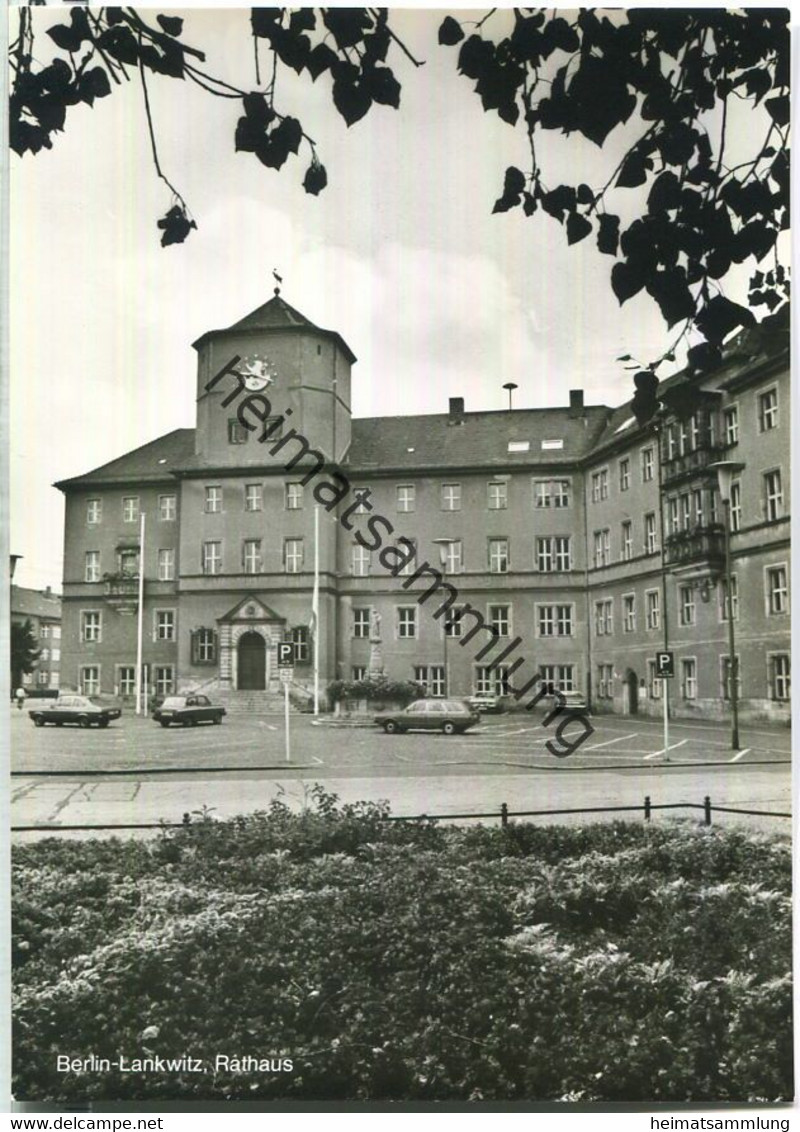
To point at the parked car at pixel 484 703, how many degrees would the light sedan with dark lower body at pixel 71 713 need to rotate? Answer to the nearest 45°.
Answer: approximately 180°

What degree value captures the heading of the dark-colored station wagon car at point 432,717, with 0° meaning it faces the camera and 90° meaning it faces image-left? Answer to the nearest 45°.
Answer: approximately 90°

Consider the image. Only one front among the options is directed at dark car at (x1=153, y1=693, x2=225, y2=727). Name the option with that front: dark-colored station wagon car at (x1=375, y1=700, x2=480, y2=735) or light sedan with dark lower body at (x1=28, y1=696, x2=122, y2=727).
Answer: the dark-colored station wagon car

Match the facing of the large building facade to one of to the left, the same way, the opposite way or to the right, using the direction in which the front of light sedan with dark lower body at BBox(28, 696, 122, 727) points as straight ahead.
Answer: to the left

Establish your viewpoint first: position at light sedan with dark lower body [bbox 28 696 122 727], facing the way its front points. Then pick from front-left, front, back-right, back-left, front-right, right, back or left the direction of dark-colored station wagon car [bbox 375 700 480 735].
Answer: back

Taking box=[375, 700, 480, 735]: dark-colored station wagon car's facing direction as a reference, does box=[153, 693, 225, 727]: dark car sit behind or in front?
in front

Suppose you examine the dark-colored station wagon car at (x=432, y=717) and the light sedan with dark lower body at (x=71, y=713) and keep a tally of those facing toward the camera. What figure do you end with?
0

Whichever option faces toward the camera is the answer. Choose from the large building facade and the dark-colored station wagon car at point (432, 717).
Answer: the large building facade

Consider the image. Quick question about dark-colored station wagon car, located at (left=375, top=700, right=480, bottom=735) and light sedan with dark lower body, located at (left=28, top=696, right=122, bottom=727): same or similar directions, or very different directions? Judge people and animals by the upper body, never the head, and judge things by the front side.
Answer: same or similar directions

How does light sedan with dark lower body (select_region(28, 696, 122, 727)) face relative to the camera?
to the viewer's left

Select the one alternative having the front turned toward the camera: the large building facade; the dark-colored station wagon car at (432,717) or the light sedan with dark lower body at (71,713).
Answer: the large building facade
